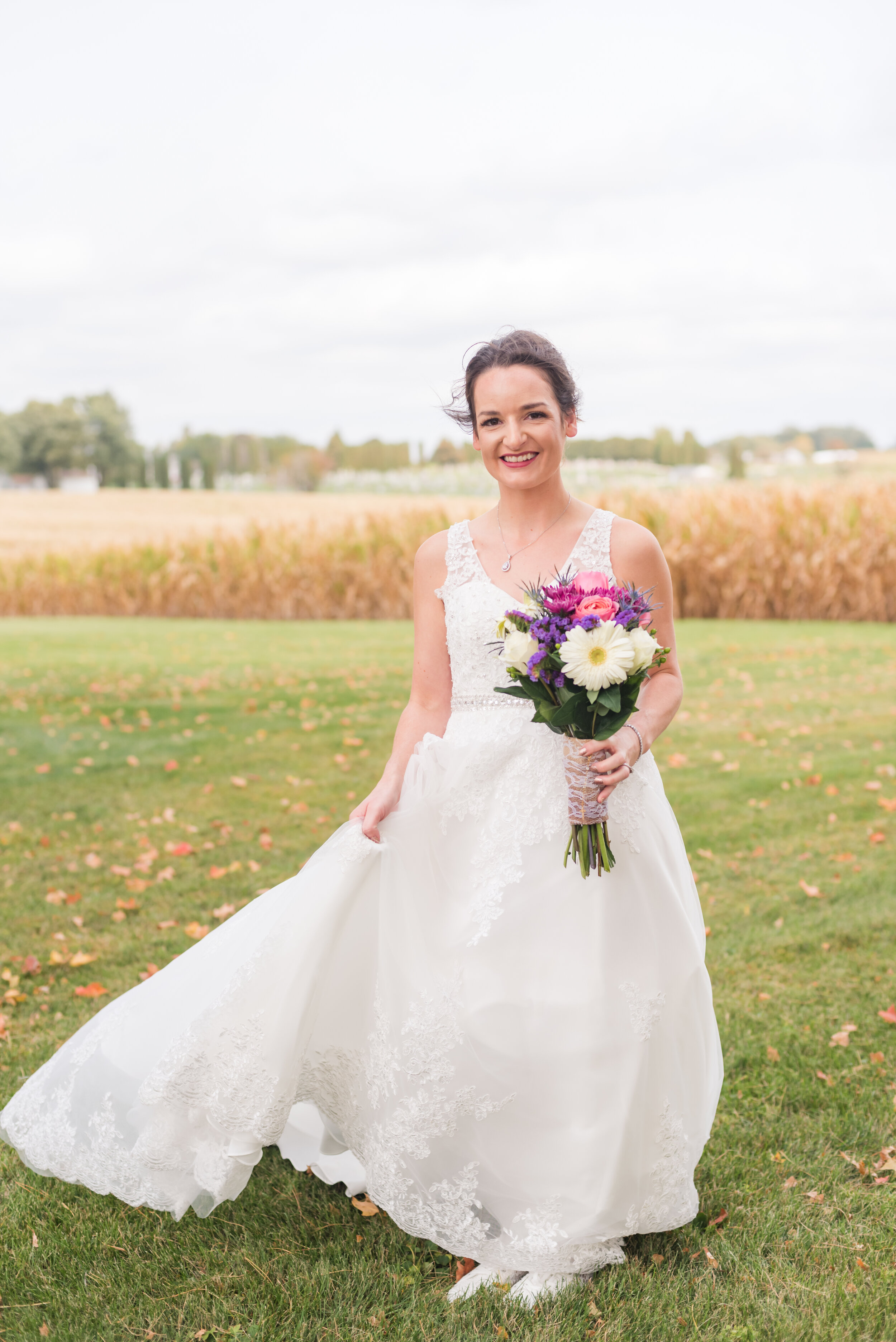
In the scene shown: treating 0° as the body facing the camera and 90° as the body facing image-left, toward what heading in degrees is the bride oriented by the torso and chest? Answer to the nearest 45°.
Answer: approximately 0°

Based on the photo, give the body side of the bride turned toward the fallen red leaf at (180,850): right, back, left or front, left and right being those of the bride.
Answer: back
